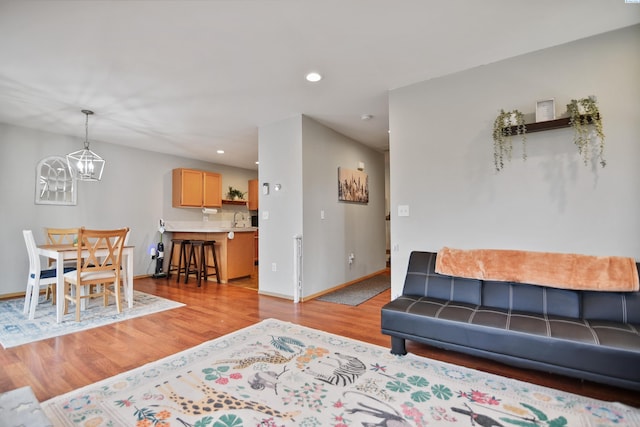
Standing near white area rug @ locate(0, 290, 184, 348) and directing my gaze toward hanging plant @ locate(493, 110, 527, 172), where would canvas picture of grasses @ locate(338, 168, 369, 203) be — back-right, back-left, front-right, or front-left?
front-left

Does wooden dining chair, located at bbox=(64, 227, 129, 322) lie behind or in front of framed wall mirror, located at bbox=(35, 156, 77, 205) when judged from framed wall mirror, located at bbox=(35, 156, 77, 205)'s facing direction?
in front

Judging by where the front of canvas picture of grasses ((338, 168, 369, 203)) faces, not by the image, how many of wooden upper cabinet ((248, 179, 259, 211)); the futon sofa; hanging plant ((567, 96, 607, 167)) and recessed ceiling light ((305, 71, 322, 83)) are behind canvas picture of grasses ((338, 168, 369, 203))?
1

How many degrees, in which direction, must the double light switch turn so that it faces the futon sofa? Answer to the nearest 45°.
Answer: approximately 45° to its left

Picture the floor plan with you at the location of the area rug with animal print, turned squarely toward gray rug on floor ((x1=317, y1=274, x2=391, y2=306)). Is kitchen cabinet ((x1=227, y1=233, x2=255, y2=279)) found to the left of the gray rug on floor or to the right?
left

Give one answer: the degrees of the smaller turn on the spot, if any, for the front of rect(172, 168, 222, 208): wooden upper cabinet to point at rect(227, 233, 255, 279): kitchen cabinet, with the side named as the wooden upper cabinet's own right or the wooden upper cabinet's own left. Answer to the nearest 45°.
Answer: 0° — it already faces it

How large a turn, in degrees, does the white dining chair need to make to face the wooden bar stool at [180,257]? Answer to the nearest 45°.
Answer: approximately 45° to its left

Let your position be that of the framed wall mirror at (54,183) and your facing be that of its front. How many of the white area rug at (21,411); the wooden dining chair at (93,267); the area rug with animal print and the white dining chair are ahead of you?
4

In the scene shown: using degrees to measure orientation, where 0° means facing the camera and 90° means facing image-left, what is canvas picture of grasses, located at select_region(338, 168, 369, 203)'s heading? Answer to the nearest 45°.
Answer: approximately 315°

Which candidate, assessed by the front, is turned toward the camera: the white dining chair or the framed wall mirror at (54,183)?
the framed wall mirror

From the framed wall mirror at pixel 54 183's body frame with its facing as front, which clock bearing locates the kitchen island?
The kitchen island is roughly at 10 o'clock from the framed wall mirror.

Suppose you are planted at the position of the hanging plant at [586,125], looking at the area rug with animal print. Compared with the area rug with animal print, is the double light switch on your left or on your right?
right

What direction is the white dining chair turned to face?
to the viewer's right

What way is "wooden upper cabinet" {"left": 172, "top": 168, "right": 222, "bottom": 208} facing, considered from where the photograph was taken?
facing the viewer and to the right of the viewer

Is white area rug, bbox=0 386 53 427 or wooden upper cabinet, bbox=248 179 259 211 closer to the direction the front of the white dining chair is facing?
the wooden upper cabinet

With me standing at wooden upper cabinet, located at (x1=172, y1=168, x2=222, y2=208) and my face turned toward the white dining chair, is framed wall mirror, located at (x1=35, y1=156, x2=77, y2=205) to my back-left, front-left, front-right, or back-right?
front-right
